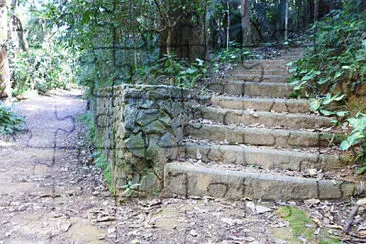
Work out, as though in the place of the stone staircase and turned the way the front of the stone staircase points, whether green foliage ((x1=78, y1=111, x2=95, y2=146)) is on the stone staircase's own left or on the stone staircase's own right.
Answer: on the stone staircase's own right

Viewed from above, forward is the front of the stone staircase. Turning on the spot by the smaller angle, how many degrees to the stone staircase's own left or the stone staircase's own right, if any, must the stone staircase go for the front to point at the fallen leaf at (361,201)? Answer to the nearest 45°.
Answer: approximately 45° to the stone staircase's own left

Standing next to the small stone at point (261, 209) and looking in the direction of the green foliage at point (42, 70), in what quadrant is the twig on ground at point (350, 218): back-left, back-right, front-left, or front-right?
back-right

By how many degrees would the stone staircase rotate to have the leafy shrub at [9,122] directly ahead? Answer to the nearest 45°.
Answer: approximately 135° to its right

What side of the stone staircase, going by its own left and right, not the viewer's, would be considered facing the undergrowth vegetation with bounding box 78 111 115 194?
right

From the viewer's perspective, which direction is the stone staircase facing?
toward the camera

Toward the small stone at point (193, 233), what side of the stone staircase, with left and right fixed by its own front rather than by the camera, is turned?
front

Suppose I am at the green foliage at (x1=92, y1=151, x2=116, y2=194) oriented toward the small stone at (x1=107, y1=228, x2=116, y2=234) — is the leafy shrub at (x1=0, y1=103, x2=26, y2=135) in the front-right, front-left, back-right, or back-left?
back-right

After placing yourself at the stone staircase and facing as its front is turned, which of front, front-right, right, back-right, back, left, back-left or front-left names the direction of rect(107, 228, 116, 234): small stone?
front-right

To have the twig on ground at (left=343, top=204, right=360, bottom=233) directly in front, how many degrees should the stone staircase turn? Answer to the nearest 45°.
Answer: approximately 45° to its left

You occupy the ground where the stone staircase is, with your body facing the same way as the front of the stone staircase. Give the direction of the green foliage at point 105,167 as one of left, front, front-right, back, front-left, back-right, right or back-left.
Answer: right
